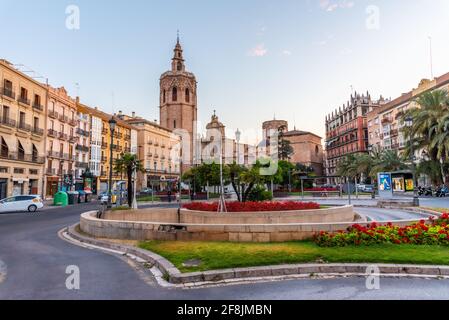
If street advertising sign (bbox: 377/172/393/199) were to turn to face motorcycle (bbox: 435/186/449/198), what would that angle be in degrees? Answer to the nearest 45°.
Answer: approximately 135° to its left

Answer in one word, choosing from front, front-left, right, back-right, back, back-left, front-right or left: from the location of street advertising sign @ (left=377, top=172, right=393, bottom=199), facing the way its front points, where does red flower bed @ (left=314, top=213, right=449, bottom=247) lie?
front

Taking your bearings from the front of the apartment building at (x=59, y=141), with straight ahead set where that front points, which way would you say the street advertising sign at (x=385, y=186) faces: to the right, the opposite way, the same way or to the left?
to the right

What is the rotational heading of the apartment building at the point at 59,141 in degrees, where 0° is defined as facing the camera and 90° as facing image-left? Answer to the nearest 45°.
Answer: approximately 315°

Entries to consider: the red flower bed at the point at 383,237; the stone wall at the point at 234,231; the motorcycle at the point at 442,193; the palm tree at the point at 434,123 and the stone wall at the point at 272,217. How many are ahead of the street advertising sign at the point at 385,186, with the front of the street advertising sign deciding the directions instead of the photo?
3

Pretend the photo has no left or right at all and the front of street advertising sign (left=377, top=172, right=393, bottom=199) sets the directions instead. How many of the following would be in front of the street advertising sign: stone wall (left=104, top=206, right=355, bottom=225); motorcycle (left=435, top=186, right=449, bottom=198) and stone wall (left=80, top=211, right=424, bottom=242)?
2

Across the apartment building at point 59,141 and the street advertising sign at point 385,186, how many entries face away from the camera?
0

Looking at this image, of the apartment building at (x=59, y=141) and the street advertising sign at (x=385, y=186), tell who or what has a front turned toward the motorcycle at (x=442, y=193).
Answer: the apartment building

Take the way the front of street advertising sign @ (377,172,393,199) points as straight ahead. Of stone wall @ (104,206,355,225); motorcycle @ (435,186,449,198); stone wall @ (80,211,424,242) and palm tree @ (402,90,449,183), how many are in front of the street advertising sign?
2

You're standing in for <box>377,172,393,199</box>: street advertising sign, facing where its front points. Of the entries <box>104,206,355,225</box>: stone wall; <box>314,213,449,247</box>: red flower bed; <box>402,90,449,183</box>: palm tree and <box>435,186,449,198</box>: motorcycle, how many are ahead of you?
2

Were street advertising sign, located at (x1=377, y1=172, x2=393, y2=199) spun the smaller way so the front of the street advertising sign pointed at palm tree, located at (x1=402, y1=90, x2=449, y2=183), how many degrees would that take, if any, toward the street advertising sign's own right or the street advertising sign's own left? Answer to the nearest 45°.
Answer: approximately 135° to the street advertising sign's own left

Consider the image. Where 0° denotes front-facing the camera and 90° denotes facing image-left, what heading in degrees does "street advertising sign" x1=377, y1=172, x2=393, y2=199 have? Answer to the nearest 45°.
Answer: approximately 0°

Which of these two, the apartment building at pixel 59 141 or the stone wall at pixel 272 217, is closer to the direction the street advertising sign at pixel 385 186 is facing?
the stone wall

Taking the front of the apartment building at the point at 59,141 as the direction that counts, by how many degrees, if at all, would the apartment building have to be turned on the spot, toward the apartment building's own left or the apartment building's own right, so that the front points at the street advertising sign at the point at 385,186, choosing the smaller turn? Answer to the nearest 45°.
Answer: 0° — it already faces it

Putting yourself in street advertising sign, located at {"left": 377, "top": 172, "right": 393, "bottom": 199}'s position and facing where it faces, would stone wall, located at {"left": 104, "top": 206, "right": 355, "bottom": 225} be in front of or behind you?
in front

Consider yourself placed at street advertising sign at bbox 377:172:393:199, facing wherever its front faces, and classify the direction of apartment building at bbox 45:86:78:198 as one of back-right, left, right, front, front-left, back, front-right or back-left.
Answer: right

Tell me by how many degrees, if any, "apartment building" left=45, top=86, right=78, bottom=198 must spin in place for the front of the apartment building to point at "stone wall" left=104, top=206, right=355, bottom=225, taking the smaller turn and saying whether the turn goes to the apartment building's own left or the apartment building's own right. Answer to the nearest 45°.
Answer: approximately 45° to the apartment building's own right

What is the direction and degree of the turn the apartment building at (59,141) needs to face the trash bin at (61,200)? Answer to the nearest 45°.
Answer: approximately 45° to its right
